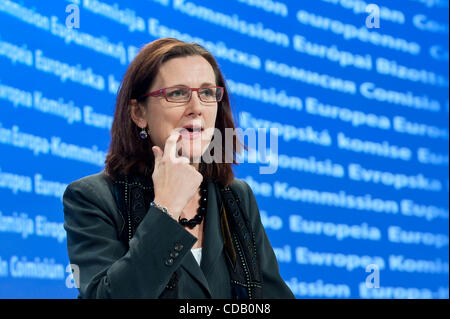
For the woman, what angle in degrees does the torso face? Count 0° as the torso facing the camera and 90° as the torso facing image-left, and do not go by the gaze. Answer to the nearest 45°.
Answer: approximately 315°
